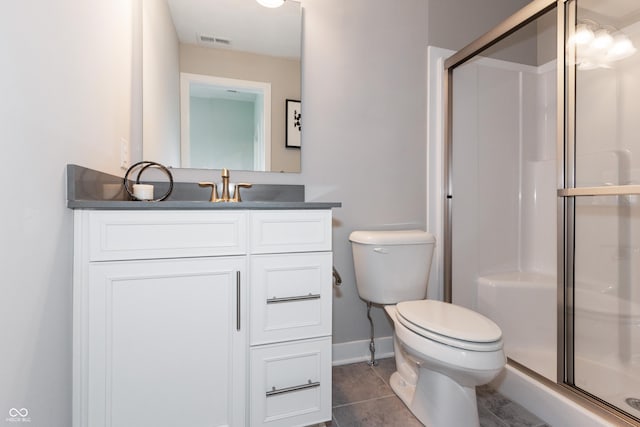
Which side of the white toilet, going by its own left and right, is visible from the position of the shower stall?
left

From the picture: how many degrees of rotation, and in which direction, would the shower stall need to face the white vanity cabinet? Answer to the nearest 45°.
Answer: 0° — it already faces it

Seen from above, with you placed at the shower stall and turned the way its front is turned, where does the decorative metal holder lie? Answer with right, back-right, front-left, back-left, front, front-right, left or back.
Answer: front

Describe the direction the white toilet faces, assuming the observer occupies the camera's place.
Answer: facing the viewer and to the right of the viewer

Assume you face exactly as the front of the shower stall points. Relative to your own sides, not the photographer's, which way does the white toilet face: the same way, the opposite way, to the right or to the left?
to the left

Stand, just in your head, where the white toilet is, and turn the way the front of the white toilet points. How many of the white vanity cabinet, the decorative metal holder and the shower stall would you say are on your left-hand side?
1

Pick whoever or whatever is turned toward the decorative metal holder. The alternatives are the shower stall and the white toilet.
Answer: the shower stall

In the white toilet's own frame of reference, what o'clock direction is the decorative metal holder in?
The decorative metal holder is roughly at 4 o'clock from the white toilet.

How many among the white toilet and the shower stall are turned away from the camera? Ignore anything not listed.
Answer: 0

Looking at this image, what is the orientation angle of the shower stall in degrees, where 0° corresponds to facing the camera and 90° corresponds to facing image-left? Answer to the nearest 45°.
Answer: approximately 45°
